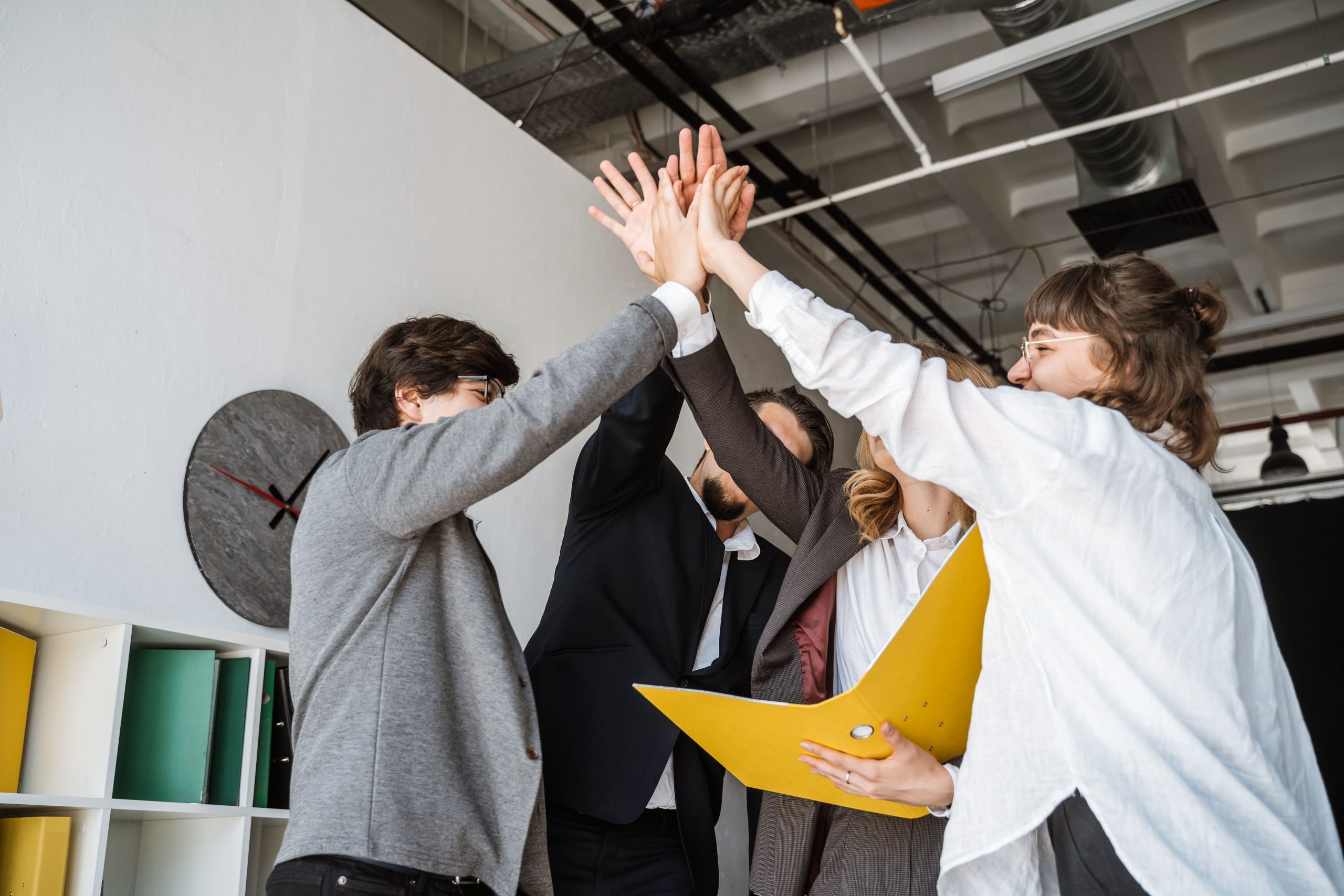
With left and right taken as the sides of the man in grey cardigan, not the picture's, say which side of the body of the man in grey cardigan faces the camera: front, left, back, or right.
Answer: right

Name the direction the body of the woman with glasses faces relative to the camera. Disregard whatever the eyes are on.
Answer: to the viewer's left

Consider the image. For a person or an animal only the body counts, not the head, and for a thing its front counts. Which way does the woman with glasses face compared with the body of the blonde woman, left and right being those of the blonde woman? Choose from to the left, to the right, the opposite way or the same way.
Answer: to the right

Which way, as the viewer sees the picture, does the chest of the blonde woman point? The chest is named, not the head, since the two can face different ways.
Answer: toward the camera

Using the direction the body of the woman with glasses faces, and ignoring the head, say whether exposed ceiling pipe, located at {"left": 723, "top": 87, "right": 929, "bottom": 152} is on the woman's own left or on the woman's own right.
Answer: on the woman's own right

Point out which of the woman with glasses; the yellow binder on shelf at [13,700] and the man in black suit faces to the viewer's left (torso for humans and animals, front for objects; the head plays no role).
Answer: the woman with glasses

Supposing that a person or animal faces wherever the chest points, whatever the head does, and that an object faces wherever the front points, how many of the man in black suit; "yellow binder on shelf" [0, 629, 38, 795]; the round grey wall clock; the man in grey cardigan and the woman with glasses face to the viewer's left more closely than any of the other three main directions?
1

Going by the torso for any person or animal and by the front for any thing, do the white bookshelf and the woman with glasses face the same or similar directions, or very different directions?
very different directions

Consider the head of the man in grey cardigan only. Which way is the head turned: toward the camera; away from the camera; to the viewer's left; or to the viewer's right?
to the viewer's right

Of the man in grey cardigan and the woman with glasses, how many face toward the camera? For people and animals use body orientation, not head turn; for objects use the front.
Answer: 0

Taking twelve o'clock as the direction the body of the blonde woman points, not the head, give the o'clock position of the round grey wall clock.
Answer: The round grey wall clock is roughly at 4 o'clock from the blonde woman.

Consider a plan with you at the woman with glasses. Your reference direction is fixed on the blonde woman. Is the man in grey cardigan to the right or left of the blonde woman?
left

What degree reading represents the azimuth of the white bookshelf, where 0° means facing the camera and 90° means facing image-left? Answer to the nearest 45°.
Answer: approximately 315°

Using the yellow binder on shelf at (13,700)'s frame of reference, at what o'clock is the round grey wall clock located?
The round grey wall clock is roughly at 9 o'clock from the yellow binder on shelf.
